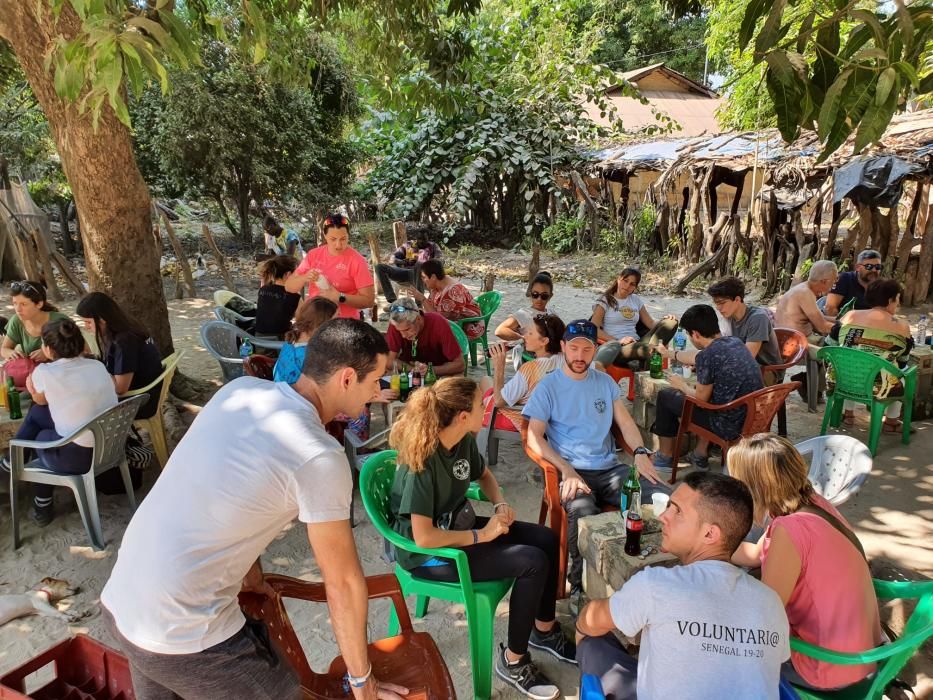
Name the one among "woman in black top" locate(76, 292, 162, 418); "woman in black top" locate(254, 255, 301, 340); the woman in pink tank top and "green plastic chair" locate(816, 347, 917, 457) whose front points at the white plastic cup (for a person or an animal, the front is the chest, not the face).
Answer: the woman in pink tank top

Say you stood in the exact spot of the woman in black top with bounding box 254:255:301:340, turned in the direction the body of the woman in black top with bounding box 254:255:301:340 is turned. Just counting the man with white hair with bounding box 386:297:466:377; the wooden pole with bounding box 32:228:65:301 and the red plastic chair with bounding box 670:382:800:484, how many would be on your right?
2

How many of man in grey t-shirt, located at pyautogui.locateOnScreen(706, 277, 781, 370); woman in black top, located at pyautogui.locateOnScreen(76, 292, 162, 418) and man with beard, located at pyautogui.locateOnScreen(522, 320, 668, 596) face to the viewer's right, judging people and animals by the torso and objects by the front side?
0

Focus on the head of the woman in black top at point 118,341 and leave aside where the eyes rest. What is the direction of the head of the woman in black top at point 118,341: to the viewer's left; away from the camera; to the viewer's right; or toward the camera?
to the viewer's left

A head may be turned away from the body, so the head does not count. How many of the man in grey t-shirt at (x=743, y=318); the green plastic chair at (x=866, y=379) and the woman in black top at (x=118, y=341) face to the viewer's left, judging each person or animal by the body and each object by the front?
2

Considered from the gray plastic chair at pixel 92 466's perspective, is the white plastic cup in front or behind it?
behind

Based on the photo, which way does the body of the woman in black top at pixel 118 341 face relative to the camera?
to the viewer's left

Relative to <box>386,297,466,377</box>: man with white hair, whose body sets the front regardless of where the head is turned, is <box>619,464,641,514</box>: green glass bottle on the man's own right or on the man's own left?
on the man's own left

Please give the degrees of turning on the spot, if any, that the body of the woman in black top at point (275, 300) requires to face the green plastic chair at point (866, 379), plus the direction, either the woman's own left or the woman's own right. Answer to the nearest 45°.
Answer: approximately 90° to the woman's own right

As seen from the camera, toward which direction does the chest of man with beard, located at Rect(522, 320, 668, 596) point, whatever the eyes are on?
toward the camera

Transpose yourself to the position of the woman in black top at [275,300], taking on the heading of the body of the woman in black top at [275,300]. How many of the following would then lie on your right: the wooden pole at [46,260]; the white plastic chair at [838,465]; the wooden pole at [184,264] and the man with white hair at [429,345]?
2

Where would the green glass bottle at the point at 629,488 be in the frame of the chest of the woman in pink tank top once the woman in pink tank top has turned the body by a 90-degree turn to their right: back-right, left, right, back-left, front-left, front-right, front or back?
left

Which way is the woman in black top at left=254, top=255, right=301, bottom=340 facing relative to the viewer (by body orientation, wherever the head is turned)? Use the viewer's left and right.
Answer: facing away from the viewer and to the right of the viewer

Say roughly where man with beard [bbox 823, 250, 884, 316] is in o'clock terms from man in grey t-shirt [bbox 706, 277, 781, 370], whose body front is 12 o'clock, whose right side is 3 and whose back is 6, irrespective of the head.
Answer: The man with beard is roughly at 4 o'clock from the man in grey t-shirt.

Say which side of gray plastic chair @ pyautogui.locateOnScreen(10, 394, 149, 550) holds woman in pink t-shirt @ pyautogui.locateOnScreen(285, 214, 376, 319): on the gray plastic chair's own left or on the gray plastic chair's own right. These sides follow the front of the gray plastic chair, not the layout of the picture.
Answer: on the gray plastic chair's own right
